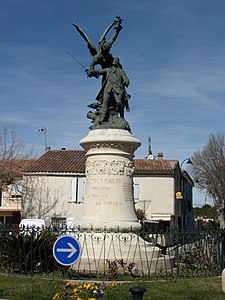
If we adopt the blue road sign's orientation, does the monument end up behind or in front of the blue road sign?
behind

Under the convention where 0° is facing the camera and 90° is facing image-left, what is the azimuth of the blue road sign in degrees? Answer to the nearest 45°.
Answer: approximately 0°

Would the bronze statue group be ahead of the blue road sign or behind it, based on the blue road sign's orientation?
behind

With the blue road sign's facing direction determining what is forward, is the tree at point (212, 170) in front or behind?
behind

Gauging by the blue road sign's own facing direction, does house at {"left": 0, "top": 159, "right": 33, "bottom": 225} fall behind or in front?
behind

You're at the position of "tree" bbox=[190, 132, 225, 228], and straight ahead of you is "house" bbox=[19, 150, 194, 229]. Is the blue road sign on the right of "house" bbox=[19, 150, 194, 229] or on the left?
left

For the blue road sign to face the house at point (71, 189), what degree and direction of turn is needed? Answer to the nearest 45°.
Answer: approximately 180°
